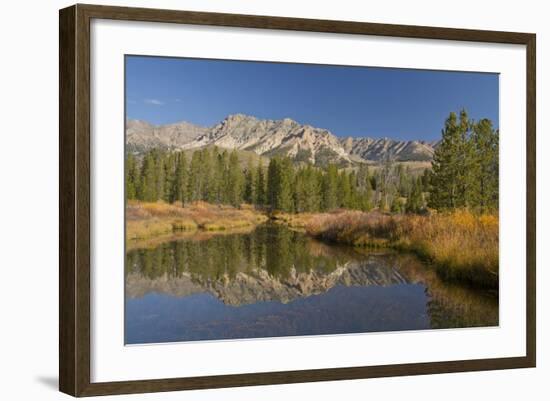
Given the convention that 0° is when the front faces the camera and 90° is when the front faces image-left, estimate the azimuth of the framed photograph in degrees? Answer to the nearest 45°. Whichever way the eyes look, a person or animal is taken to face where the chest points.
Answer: approximately 315°
